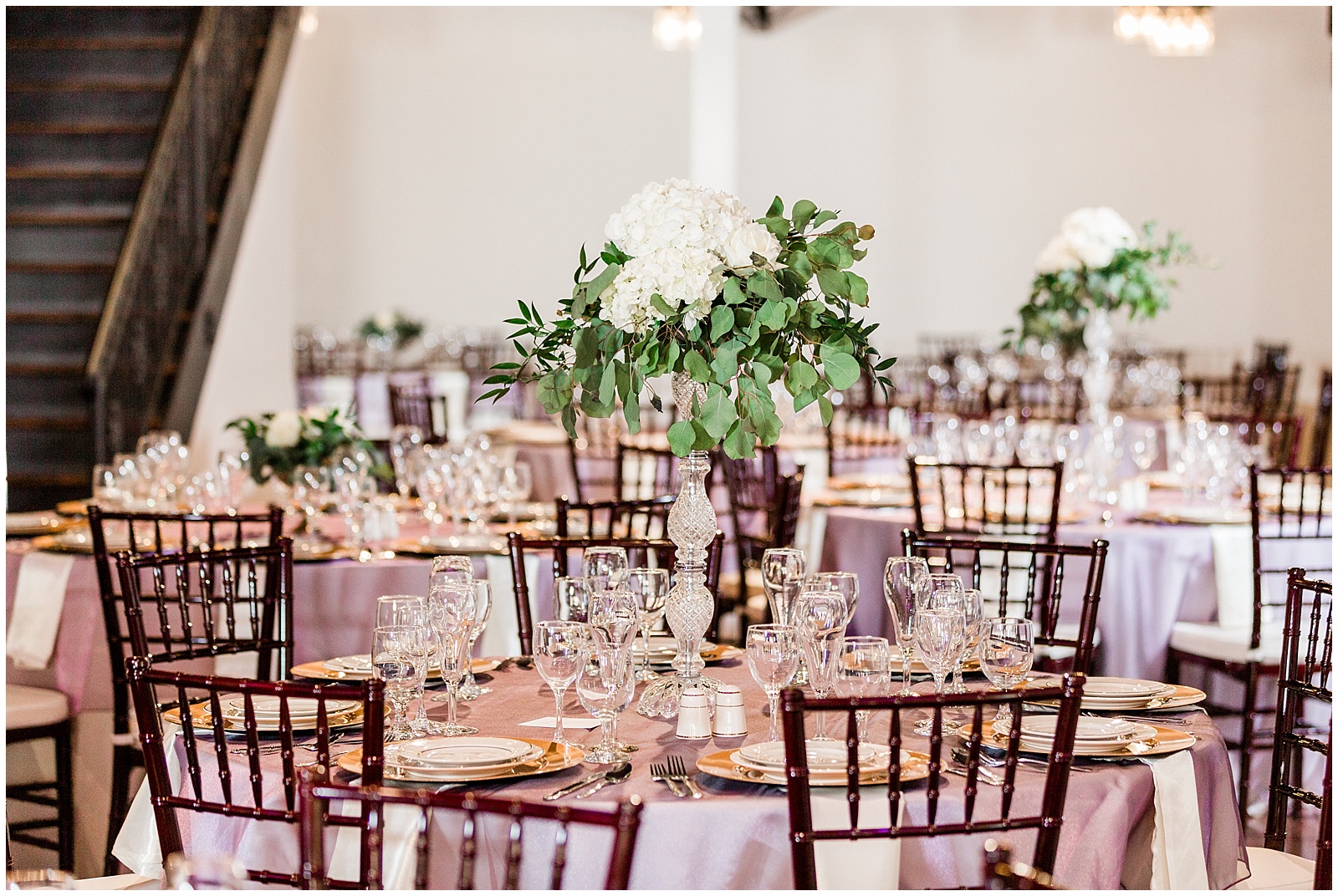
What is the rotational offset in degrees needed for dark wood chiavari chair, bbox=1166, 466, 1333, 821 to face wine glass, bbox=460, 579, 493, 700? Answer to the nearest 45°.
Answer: approximately 90° to its left

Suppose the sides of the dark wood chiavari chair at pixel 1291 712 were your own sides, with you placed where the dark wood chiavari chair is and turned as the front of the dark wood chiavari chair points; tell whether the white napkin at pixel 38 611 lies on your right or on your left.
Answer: on your right

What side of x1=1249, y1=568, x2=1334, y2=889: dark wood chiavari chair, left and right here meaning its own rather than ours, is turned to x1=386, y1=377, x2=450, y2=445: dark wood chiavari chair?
right

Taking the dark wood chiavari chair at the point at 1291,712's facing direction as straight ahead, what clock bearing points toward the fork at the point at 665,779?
The fork is roughly at 12 o'clock from the dark wood chiavari chair.

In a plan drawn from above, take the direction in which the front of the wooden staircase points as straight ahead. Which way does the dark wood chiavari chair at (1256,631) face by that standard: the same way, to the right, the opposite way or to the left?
the opposite way

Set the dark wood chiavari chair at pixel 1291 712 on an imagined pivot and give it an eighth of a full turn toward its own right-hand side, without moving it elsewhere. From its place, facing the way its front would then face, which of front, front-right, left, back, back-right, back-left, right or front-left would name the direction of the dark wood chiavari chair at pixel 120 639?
front

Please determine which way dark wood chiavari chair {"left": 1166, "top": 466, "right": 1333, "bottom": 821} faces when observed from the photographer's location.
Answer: facing away from the viewer and to the left of the viewer

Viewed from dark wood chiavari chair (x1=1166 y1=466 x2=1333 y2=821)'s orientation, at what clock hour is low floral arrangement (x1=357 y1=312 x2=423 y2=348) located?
The low floral arrangement is roughly at 12 o'clock from the dark wood chiavari chair.

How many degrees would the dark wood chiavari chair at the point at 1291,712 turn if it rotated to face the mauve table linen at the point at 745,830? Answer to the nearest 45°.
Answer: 0° — it already faces it

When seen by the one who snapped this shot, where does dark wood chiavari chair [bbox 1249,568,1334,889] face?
facing the viewer and to the left of the viewer

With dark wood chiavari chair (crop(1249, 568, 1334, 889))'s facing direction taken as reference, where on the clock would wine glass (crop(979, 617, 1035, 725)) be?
The wine glass is roughly at 12 o'clock from the dark wood chiavari chair.

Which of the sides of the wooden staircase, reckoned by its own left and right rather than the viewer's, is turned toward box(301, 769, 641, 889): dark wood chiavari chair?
front

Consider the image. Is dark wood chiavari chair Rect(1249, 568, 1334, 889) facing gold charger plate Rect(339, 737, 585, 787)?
yes
